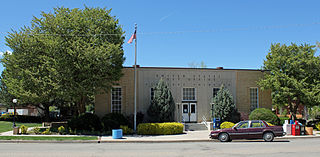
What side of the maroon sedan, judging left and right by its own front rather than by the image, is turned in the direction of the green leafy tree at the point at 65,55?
front

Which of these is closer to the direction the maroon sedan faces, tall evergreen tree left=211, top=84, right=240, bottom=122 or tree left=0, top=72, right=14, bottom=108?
the tree

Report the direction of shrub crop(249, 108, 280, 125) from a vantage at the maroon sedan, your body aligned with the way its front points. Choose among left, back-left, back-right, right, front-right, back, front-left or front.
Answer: right

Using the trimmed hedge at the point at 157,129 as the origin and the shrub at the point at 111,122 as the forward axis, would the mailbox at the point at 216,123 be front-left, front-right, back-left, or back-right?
back-right

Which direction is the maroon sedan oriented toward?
to the viewer's left
